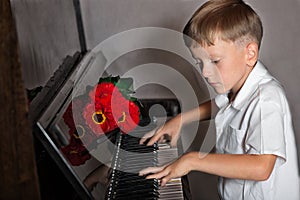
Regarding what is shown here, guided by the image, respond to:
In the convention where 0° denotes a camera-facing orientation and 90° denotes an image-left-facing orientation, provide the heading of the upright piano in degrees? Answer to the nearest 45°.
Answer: approximately 270°
